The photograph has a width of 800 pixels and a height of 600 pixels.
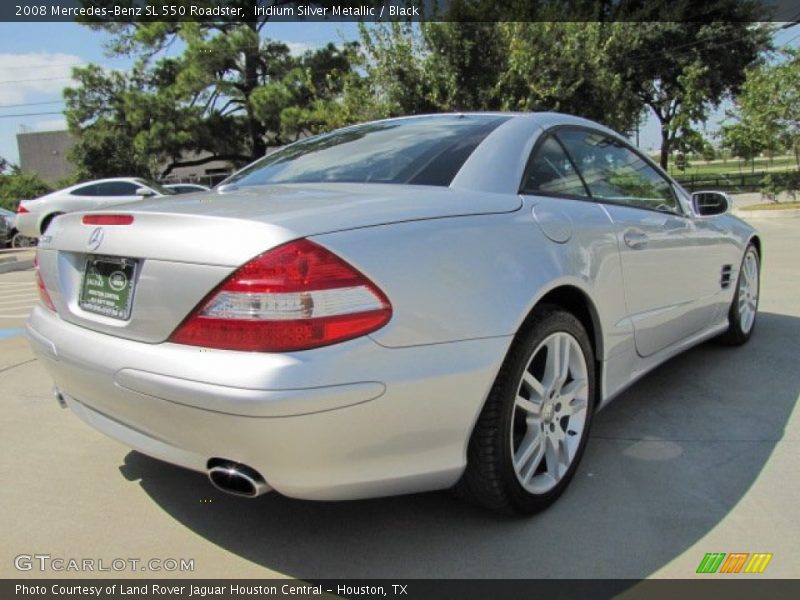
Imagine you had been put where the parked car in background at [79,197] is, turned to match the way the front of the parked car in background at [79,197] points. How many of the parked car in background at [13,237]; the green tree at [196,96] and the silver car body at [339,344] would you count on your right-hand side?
1

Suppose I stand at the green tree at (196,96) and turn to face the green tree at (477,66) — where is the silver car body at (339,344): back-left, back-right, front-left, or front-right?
front-right

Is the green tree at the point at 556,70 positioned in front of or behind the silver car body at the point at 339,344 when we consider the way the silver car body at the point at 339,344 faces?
in front

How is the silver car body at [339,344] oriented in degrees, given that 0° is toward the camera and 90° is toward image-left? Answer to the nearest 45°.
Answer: approximately 225°

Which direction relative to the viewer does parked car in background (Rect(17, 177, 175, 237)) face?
to the viewer's right

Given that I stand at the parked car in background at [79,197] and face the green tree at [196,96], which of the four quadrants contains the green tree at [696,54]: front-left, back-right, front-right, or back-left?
front-right

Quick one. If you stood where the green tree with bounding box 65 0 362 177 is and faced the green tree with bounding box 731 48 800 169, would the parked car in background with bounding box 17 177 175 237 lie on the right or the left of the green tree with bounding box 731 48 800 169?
right

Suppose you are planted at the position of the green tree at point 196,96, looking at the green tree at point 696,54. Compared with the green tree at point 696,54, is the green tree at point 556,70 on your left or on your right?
right

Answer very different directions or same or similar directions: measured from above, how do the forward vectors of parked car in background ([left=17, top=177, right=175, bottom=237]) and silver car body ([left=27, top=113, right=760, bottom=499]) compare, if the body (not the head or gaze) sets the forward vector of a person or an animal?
same or similar directions

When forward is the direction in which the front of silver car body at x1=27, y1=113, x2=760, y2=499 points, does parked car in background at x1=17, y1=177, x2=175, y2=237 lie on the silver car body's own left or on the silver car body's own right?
on the silver car body's own left

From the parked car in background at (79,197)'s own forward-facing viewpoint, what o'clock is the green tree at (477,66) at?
The green tree is roughly at 12 o'clock from the parked car in background.
